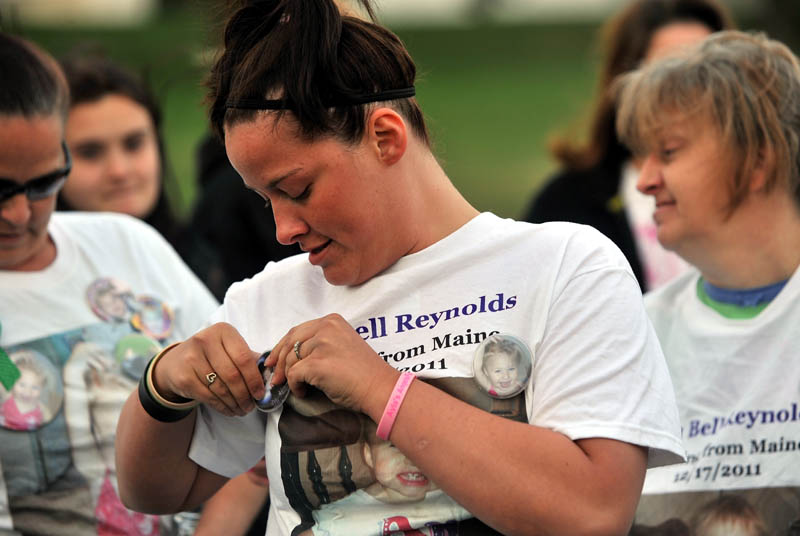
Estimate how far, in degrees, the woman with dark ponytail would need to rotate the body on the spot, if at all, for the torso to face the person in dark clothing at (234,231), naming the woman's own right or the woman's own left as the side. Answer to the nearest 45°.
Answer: approximately 135° to the woman's own right

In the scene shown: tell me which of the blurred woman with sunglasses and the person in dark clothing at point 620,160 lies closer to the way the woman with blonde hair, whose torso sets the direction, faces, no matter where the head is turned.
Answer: the blurred woman with sunglasses

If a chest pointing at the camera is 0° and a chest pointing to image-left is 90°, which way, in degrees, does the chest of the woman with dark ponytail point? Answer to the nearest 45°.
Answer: approximately 45°

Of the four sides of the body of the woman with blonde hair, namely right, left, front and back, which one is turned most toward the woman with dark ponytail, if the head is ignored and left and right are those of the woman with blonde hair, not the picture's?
front

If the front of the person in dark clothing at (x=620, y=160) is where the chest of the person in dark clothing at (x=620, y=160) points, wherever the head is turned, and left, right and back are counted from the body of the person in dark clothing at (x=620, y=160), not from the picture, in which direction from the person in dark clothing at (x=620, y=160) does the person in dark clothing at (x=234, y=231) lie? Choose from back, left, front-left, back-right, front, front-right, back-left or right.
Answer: back-right

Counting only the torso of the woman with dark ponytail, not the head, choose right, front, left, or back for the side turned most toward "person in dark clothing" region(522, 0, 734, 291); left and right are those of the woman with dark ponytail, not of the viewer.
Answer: back

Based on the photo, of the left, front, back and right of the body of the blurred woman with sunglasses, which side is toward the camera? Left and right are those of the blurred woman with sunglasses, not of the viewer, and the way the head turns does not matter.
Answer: front

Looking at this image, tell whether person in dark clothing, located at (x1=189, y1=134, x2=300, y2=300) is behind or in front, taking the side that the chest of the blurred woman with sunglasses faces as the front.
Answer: behind

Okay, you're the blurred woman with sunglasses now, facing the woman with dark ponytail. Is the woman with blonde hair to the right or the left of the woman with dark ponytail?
left

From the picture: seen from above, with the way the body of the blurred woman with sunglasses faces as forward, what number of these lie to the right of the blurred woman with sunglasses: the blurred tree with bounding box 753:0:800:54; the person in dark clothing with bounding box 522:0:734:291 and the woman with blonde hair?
0

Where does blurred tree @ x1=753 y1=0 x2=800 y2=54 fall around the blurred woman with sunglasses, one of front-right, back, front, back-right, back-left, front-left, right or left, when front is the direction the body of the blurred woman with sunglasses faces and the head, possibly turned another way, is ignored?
back-left

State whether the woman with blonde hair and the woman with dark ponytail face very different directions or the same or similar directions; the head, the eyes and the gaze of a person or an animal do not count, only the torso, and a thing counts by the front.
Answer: same or similar directions

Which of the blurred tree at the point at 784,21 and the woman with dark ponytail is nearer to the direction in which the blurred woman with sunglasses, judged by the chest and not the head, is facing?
the woman with dark ponytail

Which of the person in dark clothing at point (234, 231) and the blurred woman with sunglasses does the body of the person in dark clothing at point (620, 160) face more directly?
the blurred woman with sunglasses

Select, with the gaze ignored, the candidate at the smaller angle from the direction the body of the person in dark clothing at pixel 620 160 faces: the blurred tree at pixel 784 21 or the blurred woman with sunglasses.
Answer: the blurred woman with sunglasses

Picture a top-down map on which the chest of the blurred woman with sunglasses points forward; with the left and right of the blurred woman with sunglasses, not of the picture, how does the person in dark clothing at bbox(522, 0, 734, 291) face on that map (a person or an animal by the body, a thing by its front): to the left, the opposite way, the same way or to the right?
the same way

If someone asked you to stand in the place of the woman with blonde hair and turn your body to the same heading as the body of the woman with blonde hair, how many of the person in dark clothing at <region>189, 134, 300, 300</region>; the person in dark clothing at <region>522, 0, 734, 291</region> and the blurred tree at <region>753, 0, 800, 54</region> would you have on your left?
0

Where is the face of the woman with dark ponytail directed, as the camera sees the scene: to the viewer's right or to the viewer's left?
to the viewer's left

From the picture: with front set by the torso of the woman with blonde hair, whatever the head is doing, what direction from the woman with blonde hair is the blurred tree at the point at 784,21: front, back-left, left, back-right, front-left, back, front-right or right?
back-right
